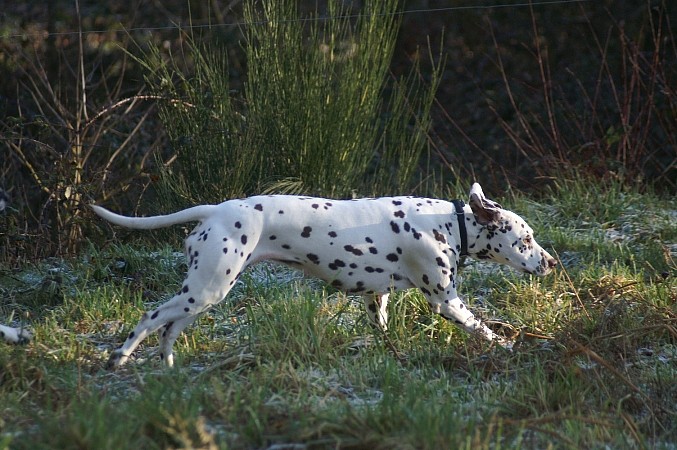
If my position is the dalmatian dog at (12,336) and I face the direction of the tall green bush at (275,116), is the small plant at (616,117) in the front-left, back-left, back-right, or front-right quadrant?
front-right

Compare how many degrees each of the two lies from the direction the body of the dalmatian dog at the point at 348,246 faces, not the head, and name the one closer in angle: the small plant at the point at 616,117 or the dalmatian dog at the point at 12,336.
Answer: the small plant

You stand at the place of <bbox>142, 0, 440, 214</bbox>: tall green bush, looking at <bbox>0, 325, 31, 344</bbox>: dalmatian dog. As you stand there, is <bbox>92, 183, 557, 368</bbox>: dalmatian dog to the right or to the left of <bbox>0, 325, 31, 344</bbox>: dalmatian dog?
left

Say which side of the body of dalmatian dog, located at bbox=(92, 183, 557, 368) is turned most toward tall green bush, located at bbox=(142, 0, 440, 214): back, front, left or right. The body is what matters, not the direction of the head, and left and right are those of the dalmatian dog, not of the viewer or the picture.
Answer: left

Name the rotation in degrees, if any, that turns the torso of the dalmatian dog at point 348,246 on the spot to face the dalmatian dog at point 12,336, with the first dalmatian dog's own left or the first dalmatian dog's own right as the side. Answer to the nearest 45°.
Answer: approximately 180°

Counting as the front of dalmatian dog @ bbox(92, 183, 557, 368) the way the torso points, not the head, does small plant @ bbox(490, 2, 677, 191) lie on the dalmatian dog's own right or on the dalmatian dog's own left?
on the dalmatian dog's own left

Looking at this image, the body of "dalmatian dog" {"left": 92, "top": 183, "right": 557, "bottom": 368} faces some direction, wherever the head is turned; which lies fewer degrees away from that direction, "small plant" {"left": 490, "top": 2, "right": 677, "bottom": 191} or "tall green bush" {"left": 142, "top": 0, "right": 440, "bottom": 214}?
the small plant

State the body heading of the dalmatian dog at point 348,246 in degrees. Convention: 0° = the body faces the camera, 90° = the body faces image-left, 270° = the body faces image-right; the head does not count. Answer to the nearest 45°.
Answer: approximately 270°

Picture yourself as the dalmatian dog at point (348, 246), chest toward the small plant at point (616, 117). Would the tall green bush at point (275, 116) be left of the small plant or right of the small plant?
left
